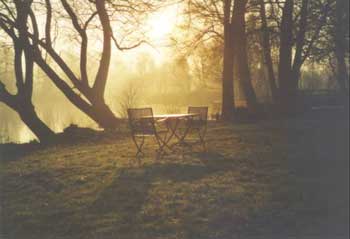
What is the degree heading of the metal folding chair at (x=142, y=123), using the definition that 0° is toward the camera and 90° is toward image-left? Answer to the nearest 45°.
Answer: approximately 225°

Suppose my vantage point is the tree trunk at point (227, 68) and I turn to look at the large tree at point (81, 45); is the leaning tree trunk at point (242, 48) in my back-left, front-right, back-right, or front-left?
back-right

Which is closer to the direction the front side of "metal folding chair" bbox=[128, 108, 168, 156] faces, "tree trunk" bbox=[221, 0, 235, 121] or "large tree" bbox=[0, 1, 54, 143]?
the tree trunk

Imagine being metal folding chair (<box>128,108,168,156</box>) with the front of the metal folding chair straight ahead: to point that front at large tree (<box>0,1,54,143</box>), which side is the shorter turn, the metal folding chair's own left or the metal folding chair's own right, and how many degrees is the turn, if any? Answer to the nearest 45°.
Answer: approximately 90° to the metal folding chair's own left

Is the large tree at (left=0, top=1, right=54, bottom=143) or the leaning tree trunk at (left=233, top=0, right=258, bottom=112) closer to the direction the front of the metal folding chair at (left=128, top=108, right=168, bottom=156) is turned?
the leaning tree trunk
